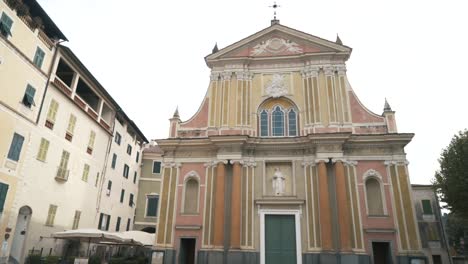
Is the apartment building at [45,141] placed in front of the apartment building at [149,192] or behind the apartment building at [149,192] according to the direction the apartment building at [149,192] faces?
in front

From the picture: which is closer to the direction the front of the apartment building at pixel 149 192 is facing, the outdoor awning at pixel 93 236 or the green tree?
the outdoor awning

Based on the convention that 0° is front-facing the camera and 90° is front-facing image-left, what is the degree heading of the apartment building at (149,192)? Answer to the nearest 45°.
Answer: approximately 0°

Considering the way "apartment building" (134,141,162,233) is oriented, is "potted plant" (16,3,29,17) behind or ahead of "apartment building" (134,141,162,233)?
ahead

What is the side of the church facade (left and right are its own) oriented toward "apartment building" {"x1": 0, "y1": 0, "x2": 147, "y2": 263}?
right

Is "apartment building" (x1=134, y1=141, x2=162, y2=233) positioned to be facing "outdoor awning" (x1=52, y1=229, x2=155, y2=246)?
yes
